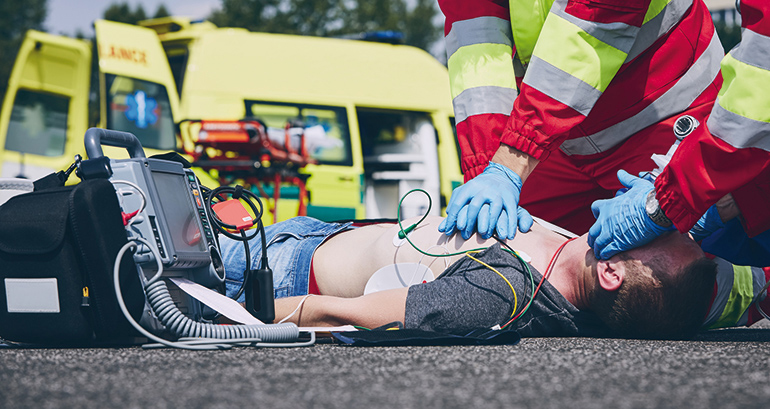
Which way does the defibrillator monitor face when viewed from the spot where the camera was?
facing the viewer and to the right of the viewer

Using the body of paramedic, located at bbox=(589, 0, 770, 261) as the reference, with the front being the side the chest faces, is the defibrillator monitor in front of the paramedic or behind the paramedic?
in front

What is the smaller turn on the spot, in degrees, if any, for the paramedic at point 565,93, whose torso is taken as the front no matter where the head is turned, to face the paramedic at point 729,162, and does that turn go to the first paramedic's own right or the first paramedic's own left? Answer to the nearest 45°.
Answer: approximately 90° to the first paramedic's own left

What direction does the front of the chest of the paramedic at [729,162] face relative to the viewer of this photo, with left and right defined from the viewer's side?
facing to the left of the viewer

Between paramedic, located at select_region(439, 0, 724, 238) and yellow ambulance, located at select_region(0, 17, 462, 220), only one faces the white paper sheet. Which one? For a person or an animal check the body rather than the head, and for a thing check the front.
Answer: the paramedic

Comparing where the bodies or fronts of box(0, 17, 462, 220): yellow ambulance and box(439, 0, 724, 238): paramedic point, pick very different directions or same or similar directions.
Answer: very different directions

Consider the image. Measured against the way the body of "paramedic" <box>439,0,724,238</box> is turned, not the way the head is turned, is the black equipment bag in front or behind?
in front

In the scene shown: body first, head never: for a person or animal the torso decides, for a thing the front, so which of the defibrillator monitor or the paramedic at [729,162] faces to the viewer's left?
the paramedic
